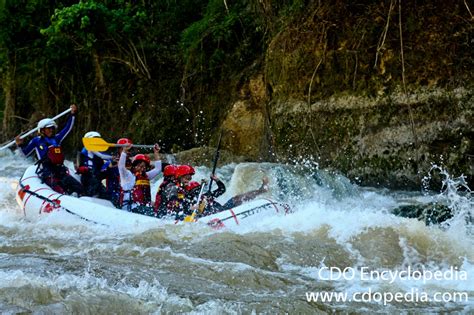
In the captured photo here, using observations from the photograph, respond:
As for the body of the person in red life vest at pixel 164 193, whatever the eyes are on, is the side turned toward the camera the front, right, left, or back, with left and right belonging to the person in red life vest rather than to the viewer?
right

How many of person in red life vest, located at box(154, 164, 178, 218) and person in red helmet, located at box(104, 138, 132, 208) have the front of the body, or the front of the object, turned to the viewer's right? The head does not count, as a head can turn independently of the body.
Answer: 2

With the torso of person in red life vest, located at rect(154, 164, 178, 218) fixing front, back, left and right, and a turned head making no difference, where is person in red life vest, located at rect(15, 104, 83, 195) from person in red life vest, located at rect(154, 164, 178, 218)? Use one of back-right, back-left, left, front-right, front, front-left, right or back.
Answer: back-left

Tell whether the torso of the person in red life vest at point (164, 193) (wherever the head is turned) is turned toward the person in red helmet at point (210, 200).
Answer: yes

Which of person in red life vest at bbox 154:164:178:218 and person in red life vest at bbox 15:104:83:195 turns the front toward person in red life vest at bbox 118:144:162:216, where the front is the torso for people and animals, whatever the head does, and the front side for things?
person in red life vest at bbox 15:104:83:195

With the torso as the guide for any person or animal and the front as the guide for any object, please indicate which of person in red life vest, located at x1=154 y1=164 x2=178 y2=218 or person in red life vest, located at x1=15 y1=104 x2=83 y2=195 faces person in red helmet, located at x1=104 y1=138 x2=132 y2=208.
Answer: person in red life vest, located at x1=15 y1=104 x2=83 y2=195

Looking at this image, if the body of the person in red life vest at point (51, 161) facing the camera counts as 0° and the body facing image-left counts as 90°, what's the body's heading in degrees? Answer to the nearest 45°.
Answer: approximately 315°
